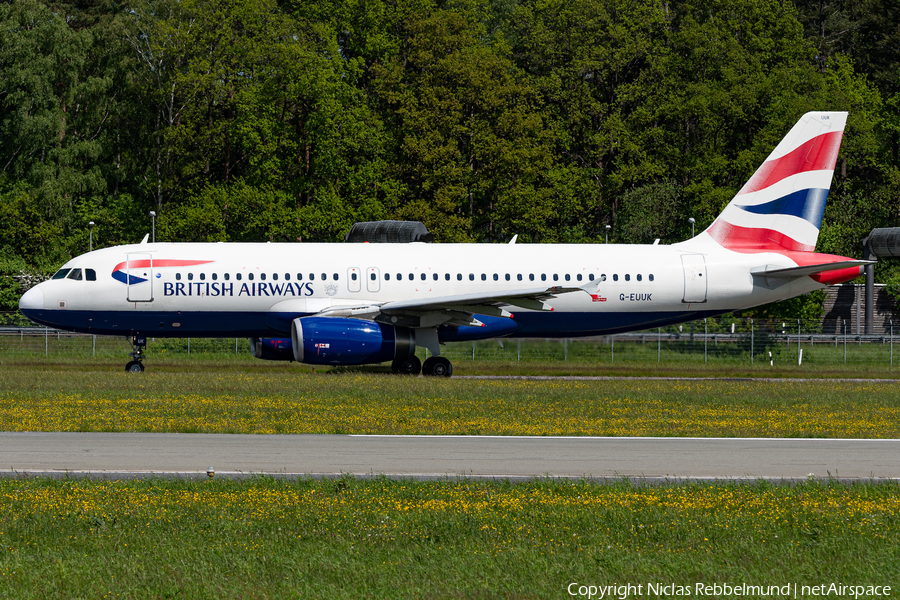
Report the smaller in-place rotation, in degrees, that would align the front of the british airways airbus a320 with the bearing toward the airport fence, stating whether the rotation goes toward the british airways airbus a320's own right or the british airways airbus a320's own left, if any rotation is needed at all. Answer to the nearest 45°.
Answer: approximately 135° to the british airways airbus a320's own right

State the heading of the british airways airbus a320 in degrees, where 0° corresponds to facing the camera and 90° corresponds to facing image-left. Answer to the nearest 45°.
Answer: approximately 90°
